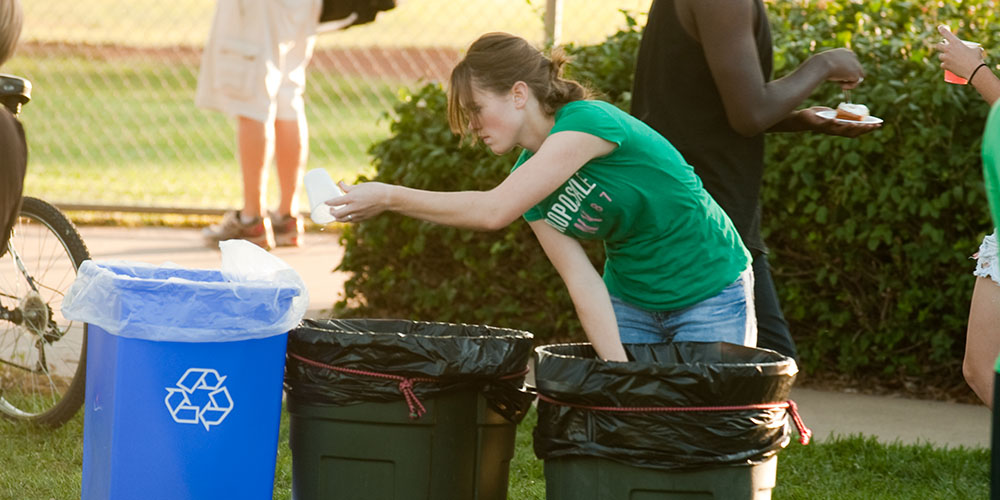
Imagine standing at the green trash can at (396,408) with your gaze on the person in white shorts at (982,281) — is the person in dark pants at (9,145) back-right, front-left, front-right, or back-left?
back-left

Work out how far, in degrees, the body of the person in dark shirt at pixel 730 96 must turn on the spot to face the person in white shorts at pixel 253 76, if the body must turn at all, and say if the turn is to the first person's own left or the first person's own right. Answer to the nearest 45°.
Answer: approximately 135° to the first person's own left

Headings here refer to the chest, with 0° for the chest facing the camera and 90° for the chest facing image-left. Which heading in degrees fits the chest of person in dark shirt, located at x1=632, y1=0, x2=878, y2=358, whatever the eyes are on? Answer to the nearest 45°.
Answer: approximately 270°

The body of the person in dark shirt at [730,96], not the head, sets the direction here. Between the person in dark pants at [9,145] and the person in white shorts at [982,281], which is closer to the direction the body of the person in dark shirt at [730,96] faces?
the person in white shorts

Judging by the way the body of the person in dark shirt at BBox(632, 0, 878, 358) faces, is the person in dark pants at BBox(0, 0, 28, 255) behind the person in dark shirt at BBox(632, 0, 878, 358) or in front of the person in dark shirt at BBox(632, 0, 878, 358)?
behind

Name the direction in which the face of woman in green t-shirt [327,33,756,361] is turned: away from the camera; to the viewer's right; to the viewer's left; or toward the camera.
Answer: to the viewer's left

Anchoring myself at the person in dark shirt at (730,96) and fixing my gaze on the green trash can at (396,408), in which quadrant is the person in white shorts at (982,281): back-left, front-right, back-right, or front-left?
back-left

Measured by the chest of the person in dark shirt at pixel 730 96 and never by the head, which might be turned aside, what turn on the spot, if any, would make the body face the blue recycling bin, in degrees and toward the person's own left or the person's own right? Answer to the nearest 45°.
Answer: approximately 135° to the person's own right

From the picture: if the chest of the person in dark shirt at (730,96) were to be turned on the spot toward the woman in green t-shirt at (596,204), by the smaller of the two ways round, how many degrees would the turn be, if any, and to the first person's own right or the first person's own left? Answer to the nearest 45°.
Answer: approximately 135° to the first person's own right
